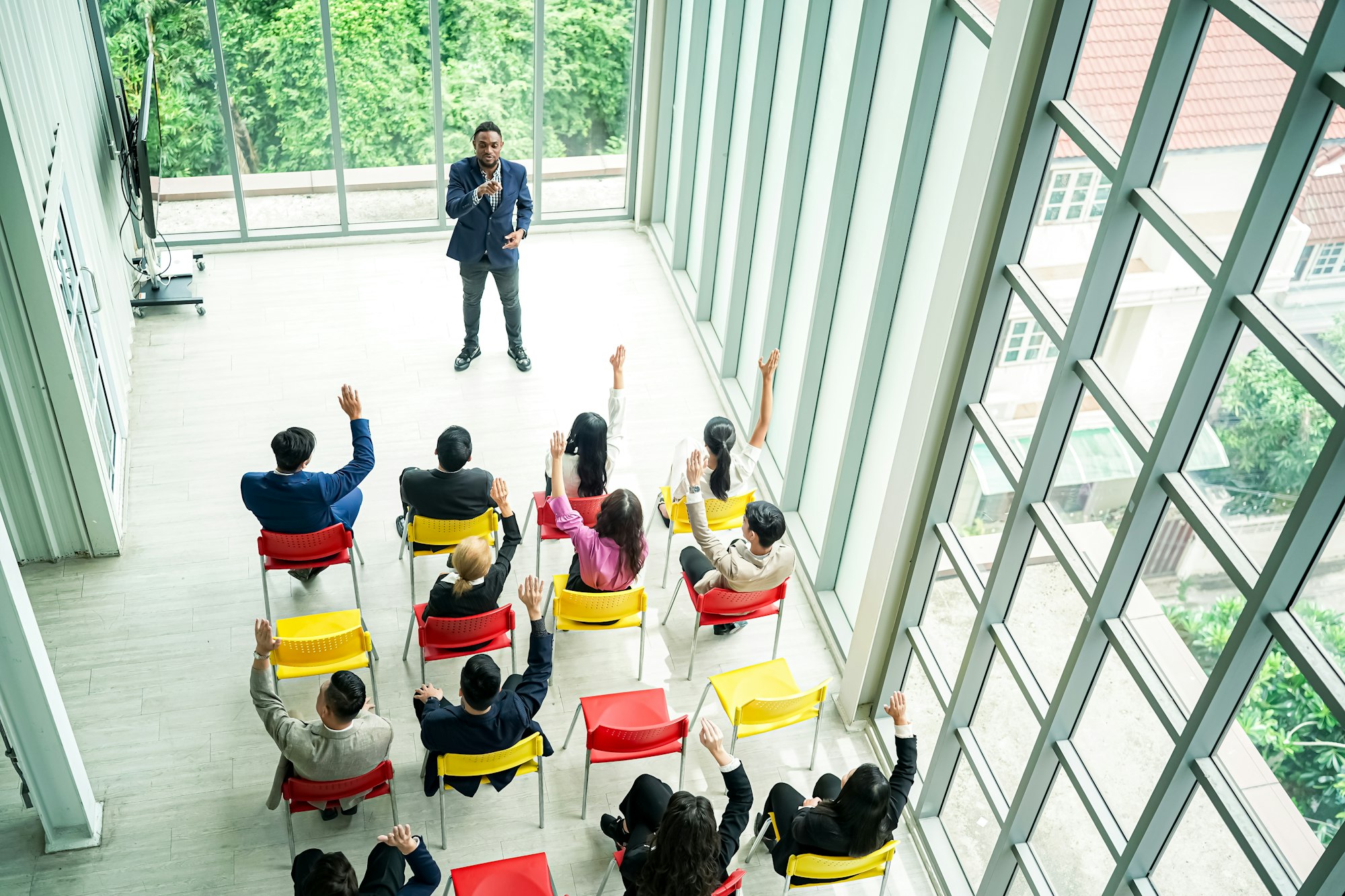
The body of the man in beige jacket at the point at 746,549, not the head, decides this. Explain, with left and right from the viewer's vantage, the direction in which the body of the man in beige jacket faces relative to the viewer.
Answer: facing away from the viewer and to the left of the viewer

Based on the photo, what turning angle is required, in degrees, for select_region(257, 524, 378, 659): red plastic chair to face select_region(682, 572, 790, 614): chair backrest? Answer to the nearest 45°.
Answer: approximately 90° to its right

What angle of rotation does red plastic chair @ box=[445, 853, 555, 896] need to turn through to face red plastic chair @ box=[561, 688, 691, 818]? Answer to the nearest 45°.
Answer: approximately 45° to its right

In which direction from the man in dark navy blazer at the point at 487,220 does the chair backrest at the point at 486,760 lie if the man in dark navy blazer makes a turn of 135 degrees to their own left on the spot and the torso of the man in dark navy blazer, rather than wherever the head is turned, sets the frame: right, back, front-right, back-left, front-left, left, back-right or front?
back-right

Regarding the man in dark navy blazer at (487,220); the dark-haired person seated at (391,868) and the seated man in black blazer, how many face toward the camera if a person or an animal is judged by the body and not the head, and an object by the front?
1

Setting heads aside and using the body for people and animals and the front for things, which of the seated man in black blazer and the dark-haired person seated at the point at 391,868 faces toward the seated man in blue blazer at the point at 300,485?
the dark-haired person seated

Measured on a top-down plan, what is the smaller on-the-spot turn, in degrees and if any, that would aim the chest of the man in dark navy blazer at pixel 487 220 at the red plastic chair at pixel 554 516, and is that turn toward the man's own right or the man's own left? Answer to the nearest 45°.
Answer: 0° — they already face it

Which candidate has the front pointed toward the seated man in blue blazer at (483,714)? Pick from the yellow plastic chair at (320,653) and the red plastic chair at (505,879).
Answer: the red plastic chair

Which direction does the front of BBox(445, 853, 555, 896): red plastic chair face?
away from the camera

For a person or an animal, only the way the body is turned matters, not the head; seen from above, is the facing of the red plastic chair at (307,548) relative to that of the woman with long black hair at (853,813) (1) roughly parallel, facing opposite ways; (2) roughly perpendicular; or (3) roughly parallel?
roughly parallel

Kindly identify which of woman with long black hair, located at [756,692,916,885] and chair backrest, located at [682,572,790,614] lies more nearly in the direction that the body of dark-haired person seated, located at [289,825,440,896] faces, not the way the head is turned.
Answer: the chair backrest

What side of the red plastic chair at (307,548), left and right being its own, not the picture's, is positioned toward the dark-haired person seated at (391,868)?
back

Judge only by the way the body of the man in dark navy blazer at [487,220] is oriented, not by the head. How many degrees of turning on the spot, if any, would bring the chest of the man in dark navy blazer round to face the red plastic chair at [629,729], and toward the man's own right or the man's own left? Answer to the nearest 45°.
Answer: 0° — they already face it

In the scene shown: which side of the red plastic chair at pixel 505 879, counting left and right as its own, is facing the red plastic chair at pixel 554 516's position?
front

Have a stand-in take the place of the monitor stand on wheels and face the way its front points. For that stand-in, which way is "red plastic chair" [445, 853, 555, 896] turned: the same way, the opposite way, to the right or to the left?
to the left

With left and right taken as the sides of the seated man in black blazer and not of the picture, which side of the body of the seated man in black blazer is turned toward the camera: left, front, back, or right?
back
